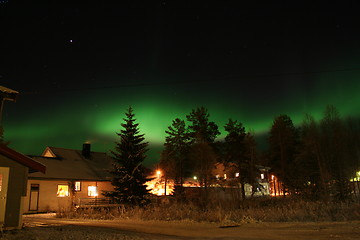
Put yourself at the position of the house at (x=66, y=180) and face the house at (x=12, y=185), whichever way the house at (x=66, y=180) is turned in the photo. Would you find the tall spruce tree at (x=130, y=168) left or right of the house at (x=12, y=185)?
left

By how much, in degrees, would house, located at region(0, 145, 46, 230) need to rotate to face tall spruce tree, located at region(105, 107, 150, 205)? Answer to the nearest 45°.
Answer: approximately 135° to its left

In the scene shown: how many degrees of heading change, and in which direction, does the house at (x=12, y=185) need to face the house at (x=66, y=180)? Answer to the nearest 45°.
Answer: approximately 180°

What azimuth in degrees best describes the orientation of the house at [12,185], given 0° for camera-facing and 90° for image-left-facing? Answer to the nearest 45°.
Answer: approximately 0°
